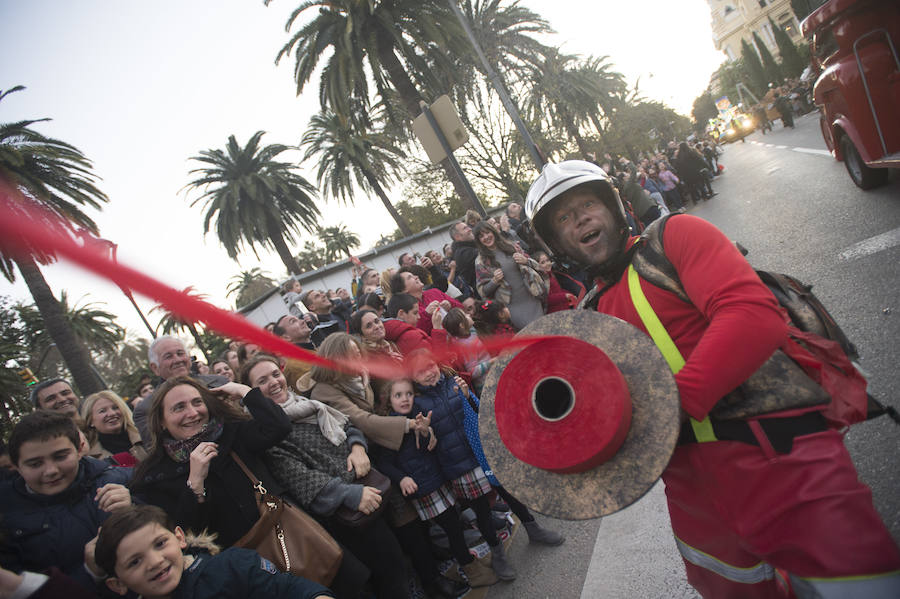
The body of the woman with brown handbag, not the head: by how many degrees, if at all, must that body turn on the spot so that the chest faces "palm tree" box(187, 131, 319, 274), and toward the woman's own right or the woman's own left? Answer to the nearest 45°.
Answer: approximately 135° to the woman's own left

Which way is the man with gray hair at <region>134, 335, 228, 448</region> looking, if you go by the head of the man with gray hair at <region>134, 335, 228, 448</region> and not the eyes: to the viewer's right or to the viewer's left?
to the viewer's right

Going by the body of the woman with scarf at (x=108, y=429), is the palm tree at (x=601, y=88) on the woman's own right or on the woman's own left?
on the woman's own left

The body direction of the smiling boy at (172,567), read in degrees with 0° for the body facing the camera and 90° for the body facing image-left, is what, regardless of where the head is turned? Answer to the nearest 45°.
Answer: approximately 0°

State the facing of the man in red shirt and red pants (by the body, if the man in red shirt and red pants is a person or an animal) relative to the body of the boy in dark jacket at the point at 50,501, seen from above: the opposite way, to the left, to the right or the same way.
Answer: to the right

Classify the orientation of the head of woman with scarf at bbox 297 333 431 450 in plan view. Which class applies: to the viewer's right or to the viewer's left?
to the viewer's right

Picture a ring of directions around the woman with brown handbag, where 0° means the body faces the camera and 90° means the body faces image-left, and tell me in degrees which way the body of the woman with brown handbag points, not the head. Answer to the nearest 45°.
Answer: approximately 315°

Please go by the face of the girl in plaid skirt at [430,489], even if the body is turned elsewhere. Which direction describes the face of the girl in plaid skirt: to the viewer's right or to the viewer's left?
to the viewer's right

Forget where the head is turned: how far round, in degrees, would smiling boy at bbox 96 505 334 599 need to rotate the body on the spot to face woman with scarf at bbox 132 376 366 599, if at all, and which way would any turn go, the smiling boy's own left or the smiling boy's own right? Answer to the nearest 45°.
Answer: approximately 135° to the smiling boy's own left

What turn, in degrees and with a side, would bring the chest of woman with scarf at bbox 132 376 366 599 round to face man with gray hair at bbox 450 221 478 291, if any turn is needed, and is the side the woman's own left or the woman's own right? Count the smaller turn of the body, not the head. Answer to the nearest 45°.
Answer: approximately 90° to the woman's own left
